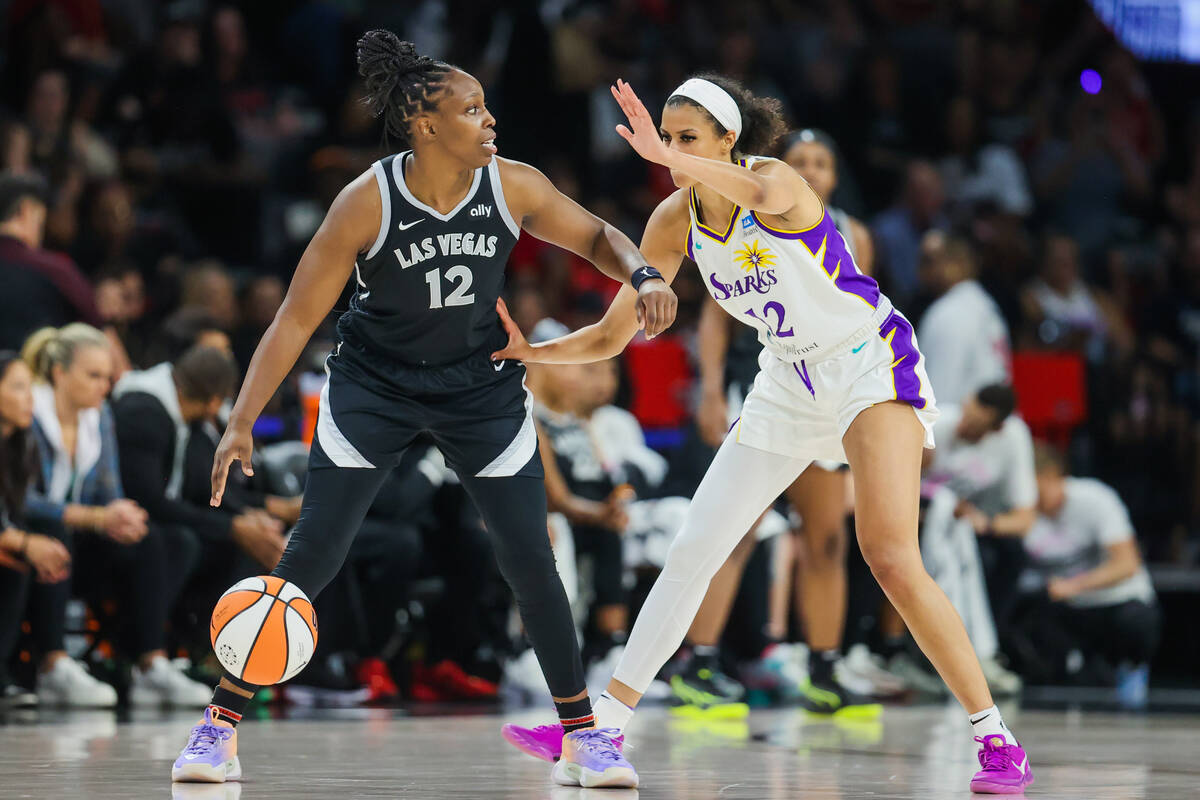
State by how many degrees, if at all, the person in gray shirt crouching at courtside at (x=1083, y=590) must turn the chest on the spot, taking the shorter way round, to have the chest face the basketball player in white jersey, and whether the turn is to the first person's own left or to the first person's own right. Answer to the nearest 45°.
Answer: approximately 45° to the first person's own left

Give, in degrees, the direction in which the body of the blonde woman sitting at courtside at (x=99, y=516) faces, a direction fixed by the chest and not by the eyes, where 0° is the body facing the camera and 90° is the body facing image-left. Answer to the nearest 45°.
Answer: approximately 315°

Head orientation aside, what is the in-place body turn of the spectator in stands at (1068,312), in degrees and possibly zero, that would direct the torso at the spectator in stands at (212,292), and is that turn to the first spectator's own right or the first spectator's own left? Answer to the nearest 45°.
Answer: approximately 45° to the first spectator's own right

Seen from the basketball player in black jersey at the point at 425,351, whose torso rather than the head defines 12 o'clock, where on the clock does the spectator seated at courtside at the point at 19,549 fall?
The spectator seated at courtside is roughly at 5 o'clock from the basketball player in black jersey.

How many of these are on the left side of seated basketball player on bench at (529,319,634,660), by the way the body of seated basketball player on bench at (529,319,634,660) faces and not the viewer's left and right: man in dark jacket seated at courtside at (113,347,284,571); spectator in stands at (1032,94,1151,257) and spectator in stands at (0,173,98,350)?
1

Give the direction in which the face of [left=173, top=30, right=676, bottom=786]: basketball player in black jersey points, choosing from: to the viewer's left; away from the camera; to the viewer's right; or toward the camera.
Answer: to the viewer's right

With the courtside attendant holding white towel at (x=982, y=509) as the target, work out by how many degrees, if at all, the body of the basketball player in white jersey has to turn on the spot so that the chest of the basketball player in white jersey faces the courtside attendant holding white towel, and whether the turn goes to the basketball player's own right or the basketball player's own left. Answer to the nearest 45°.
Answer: approximately 135° to the basketball player's own right

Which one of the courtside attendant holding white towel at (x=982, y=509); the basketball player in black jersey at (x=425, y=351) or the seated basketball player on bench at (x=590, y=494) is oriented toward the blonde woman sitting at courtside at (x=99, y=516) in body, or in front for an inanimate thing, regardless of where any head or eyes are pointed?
the courtside attendant holding white towel at (x=982, y=509)

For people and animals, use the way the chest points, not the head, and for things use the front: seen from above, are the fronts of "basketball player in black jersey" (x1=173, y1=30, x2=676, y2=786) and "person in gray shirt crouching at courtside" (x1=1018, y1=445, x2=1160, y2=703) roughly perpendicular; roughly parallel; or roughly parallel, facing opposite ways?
roughly perpendicular

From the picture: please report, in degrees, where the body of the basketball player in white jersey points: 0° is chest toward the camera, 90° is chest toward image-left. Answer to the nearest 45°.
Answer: approximately 45°

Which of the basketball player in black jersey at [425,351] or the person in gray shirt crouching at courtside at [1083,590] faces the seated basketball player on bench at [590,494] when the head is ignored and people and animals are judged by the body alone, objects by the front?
the person in gray shirt crouching at courtside at [1083,590]

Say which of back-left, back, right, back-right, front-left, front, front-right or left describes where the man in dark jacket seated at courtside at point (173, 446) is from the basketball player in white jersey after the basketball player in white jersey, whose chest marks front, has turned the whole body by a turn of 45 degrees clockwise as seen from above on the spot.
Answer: front-right

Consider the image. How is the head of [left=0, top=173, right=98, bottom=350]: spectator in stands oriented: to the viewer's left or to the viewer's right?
to the viewer's right

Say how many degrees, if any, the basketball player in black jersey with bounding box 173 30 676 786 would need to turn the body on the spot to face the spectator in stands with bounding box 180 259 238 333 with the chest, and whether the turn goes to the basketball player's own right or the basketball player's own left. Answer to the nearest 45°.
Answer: approximately 180°
